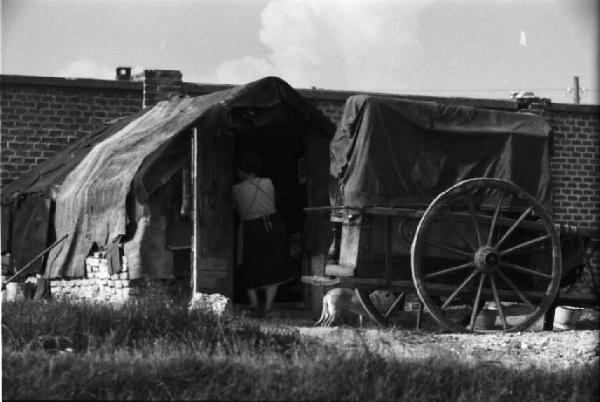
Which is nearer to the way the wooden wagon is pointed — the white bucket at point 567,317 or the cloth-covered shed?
the cloth-covered shed

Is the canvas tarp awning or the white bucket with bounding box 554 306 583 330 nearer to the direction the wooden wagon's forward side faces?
the canvas tarp awning

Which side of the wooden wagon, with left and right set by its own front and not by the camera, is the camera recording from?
left

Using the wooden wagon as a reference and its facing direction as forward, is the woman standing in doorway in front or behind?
in front

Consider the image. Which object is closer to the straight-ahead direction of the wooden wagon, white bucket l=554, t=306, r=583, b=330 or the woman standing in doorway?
the woman standing in doorway

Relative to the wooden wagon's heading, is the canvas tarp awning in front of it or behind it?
in front

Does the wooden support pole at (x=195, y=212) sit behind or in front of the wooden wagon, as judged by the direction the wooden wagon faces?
in front
